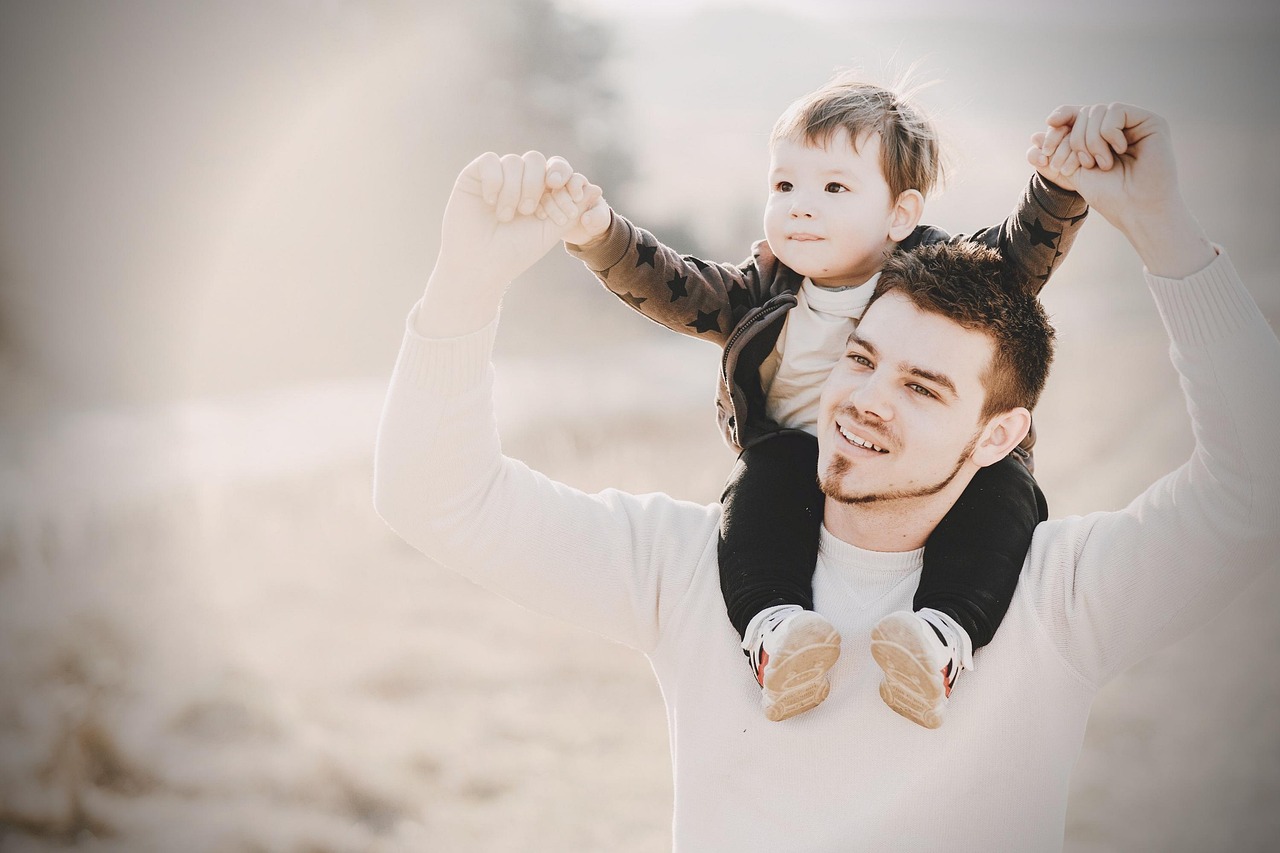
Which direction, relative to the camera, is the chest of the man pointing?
toward the camera
